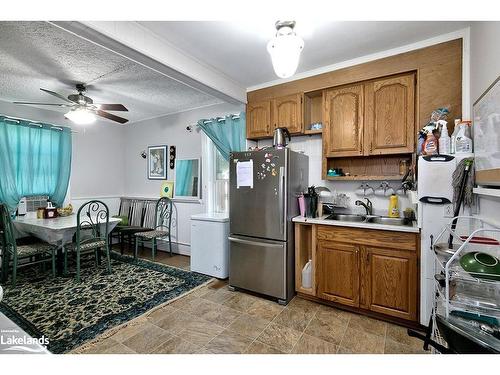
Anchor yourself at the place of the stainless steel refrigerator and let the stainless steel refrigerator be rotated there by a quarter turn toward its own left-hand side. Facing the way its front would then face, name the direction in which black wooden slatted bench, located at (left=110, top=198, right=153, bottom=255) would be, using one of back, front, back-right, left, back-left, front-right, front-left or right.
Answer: back

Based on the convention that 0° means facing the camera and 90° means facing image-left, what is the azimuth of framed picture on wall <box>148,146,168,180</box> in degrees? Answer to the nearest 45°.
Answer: approximately 45°

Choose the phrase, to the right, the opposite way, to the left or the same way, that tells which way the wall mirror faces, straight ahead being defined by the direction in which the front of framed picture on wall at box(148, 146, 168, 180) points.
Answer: the same way

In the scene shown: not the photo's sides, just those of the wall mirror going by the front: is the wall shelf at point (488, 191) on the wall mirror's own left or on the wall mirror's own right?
on the wall mirror's own left

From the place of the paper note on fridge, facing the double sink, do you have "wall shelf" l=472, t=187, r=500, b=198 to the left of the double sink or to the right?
right

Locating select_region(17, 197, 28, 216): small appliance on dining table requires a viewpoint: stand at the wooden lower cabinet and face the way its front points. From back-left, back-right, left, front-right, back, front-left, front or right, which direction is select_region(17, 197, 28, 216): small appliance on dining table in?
front-right

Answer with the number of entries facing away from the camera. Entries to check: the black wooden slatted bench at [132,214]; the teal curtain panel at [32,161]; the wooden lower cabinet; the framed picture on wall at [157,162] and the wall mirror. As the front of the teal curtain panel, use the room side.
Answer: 0

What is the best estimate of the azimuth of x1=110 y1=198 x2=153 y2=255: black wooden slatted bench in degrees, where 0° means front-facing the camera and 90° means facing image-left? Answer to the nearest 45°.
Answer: approximately 45°

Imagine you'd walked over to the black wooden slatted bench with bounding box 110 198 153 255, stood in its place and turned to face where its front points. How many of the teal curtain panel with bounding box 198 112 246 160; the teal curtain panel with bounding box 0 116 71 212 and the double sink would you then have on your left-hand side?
2

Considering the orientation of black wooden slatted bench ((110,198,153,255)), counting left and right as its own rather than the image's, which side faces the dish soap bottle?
left

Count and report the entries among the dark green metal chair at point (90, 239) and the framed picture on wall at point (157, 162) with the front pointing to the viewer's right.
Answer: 0

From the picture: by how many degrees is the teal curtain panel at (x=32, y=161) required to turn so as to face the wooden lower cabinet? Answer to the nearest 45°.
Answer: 0° — it already faces it

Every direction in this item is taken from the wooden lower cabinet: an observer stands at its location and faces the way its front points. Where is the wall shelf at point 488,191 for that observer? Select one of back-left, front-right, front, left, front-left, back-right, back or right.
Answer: left

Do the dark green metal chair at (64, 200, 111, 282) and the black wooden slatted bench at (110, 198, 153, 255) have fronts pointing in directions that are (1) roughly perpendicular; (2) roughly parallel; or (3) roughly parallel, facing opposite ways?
roughly perpendicular

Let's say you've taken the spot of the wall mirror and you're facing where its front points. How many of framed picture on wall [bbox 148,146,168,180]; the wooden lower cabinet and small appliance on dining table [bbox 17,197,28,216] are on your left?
1

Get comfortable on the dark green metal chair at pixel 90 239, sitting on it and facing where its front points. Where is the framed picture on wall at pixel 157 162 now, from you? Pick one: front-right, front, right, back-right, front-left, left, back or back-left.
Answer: right

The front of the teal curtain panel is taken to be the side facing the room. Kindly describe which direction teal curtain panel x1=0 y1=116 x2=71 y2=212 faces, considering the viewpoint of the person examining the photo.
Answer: facing the viewer and to the right of the viewer

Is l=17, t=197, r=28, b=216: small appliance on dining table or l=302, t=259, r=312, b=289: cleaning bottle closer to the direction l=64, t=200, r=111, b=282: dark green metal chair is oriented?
the small appliance on dining table
